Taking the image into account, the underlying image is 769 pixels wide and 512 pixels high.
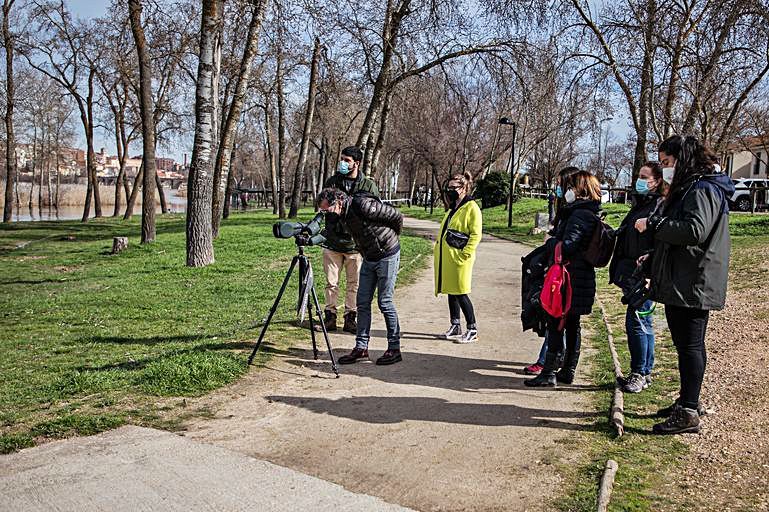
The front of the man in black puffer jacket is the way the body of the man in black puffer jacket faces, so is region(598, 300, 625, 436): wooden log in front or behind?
behind

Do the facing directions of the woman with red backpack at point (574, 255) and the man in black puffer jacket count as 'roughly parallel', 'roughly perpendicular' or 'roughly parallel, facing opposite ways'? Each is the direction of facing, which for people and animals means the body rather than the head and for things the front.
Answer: roughly parallel

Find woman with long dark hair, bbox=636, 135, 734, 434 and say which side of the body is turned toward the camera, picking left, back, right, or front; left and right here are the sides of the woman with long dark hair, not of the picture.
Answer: left

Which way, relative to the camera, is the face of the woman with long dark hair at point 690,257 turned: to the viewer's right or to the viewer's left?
to the viewer's left

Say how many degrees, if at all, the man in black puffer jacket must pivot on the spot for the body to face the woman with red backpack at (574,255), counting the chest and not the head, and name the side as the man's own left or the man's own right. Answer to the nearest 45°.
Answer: approximately 135° to the man's own left

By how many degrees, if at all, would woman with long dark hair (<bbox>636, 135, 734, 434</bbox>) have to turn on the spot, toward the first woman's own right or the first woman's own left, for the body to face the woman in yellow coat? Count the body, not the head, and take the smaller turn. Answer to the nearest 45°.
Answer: approximately 45° to the first woman's own right

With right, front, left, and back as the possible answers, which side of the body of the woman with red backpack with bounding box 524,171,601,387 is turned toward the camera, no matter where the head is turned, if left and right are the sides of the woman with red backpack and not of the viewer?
left

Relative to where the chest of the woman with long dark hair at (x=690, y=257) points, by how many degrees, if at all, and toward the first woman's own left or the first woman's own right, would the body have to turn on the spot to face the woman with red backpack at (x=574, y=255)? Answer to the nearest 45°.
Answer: approximately 45° to the first woman's own right

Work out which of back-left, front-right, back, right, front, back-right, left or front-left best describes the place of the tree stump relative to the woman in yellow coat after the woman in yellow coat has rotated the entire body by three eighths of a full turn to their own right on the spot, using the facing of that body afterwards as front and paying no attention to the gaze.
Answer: front-left

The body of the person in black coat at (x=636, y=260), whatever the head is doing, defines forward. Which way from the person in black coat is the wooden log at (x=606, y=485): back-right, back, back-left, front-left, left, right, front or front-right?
front-left

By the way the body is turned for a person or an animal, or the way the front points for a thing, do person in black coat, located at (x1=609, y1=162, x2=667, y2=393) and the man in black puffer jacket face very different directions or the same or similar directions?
same or similar directions

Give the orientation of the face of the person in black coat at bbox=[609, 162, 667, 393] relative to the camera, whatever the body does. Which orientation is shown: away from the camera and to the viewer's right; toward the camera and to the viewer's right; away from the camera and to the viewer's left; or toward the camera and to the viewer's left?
toward the camera and to the viewer's left

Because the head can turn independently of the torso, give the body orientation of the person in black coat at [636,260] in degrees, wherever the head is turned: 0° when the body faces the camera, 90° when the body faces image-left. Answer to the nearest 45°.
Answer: approximately 45°

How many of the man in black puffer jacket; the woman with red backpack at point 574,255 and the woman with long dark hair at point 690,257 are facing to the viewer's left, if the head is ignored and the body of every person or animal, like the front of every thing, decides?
3

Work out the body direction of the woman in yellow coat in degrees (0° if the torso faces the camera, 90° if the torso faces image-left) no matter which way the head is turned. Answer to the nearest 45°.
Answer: approximately 45°

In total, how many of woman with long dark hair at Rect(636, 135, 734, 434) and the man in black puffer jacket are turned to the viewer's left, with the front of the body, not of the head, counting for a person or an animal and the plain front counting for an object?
2

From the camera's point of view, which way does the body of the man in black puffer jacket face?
to the viewer's left
